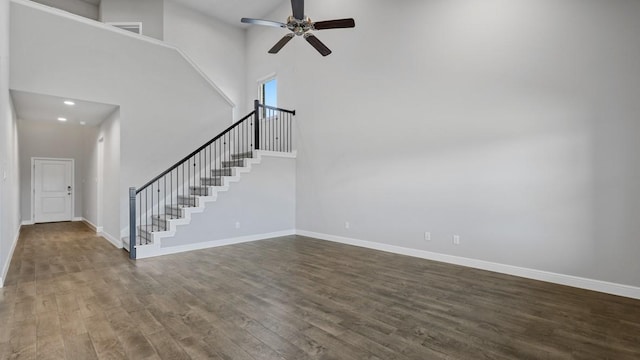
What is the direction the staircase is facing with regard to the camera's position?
facing the viewer and to the left of the viewer

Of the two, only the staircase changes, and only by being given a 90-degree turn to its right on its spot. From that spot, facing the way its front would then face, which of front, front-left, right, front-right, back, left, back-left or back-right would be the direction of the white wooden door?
front
